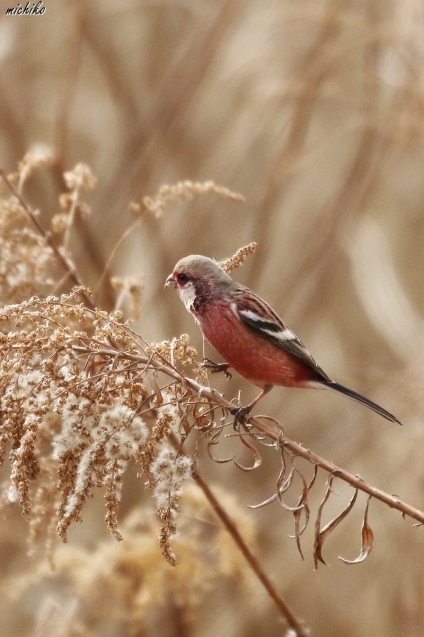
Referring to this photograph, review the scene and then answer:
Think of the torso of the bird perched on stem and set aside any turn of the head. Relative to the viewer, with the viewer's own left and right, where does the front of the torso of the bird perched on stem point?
facing to the left of the viewer

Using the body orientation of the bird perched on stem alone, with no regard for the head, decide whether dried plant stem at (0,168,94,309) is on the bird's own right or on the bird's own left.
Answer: on the bird's own right
